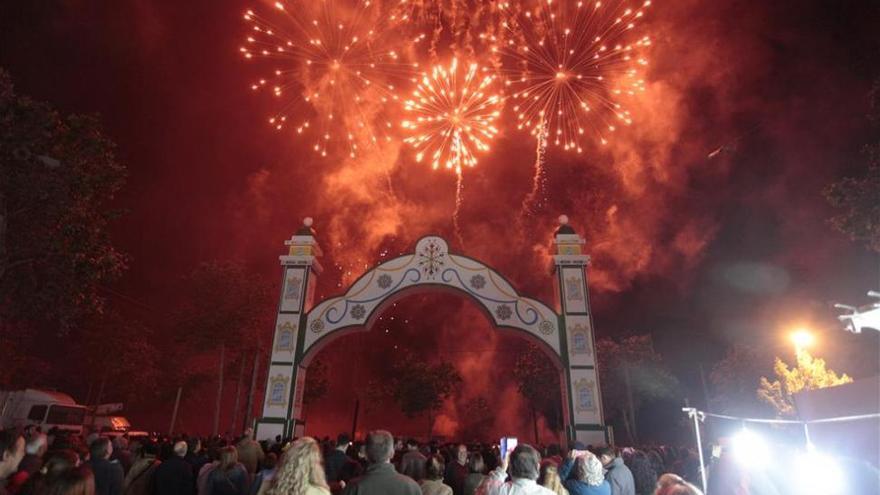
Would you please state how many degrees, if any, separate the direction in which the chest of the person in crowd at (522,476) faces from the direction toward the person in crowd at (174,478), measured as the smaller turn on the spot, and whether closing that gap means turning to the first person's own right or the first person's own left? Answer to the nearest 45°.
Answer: approximately 45° to the first person's own left

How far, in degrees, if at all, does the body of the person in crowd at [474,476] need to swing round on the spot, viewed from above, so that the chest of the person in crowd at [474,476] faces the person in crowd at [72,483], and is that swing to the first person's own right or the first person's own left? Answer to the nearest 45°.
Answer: approximately 135° to the first person's own left

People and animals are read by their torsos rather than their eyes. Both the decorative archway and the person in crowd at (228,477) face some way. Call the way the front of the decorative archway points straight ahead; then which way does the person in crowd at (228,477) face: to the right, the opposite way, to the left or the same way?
the opposite way

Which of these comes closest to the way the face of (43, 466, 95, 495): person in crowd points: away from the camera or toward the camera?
away from the camera

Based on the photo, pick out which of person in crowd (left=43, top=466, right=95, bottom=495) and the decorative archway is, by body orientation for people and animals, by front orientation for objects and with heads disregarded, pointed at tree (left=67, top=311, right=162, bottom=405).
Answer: the person in crowd

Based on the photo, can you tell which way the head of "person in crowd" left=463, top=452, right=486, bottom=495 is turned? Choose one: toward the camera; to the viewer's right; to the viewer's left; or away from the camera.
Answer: away from the camera

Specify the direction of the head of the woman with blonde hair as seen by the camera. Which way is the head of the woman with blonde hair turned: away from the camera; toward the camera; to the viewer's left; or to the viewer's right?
away from the camera

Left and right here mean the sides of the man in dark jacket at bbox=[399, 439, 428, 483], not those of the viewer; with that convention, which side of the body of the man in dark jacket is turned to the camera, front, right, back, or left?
back

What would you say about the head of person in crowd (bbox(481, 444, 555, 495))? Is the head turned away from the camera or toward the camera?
away from the camera

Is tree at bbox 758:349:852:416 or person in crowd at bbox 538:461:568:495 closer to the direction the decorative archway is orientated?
the person in crowd

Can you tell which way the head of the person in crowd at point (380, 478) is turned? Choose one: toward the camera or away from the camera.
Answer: away from the camera

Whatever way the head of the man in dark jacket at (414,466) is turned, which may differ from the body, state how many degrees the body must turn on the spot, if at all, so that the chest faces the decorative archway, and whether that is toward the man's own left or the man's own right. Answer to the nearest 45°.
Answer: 0° — they already face it

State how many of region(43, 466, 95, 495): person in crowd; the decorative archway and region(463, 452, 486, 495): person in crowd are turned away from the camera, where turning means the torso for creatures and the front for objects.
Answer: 2

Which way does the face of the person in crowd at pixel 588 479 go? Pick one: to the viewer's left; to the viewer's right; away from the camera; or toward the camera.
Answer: away from the camera

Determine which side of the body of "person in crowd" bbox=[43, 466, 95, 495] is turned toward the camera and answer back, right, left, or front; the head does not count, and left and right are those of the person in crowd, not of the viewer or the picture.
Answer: back

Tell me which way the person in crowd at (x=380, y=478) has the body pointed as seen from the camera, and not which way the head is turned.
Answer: away from the camera
